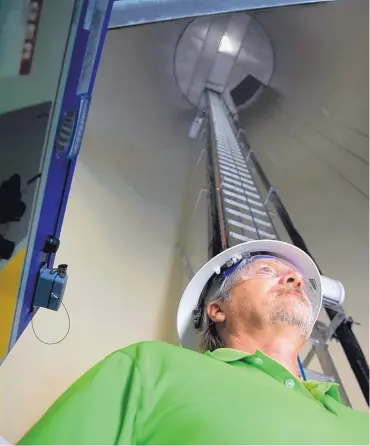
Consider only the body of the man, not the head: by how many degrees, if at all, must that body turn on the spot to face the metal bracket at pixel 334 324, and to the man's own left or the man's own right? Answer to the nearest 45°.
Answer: approximately 90° to the man's own left

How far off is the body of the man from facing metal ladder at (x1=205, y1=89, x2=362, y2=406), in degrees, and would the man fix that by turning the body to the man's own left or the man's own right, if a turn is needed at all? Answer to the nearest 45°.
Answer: approximately 135° to the man's own left

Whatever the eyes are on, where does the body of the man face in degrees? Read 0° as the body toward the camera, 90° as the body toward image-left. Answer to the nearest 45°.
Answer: approximately 315°
